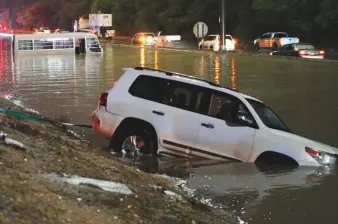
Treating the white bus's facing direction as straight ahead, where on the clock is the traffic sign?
The traffic sign is roughly at 12 o'clock from the white bus.

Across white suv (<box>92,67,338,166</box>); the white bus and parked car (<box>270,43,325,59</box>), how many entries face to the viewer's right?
2

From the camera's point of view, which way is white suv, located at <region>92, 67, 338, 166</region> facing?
to the viewer's right

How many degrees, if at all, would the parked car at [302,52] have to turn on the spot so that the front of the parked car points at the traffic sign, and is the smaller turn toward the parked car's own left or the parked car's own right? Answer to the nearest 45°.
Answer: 0° — it already faces it

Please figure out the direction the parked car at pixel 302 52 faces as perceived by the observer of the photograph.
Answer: facing away from the viewer and to the left of the viewer

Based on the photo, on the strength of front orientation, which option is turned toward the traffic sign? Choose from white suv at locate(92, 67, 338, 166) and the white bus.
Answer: the white bus

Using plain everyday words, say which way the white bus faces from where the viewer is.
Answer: facing to the right of the viewer

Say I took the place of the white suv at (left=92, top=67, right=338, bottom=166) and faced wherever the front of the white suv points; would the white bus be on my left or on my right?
on my left

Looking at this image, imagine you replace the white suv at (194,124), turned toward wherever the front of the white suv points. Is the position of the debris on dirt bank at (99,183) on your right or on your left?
on your right

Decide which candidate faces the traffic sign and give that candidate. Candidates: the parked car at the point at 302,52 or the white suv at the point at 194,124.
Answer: the parked car
